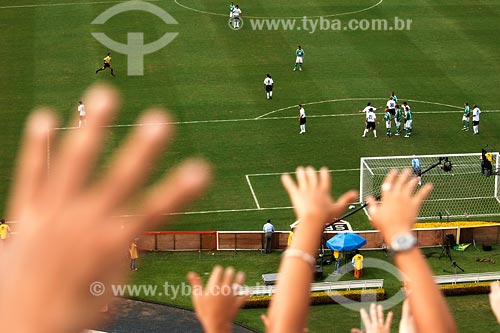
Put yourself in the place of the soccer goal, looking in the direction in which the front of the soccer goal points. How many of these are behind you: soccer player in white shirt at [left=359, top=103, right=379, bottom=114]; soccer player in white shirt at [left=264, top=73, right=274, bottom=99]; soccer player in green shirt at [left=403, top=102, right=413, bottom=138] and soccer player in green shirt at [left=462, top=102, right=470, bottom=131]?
0

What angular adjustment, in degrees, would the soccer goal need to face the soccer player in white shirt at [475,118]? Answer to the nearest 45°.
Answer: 0° — it already faces them

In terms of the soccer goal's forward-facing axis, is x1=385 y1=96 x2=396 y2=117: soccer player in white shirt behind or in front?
in front

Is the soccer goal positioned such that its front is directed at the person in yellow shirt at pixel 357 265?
no

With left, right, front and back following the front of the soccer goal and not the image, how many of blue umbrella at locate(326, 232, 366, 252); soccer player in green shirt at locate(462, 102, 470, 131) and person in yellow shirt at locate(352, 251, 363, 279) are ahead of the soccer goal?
1

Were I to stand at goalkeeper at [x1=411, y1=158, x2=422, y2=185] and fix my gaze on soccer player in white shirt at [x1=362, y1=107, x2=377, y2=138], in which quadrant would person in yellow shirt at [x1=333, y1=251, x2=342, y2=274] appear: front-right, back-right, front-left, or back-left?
back-left

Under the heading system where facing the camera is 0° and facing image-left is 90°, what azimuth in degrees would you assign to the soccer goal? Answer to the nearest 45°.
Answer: approximately 180°

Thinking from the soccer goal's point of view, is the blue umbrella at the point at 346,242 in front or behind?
behind

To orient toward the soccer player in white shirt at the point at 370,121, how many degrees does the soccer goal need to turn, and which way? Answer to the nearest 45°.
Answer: approximately 45° to its left

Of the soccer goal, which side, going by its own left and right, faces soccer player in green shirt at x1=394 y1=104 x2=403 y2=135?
front

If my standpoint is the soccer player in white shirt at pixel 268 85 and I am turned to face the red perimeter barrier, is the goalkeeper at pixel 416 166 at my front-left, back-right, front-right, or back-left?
front-left

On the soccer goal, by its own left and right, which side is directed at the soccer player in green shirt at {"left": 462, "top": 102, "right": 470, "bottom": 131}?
front

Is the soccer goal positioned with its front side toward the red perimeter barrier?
no

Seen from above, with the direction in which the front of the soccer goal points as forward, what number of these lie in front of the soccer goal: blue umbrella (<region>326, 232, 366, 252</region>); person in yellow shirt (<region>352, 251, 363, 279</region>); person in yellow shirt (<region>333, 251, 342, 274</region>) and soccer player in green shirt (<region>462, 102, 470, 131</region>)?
1

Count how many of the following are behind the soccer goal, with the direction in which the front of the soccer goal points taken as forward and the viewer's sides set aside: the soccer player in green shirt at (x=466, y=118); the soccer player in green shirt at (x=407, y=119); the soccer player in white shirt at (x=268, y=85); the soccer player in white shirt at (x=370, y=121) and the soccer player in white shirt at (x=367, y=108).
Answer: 0

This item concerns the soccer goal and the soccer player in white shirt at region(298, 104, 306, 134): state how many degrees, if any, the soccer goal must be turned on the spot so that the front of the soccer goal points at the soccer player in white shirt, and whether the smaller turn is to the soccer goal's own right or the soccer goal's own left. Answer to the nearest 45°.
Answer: approximately 45° to the soccer goal's own left

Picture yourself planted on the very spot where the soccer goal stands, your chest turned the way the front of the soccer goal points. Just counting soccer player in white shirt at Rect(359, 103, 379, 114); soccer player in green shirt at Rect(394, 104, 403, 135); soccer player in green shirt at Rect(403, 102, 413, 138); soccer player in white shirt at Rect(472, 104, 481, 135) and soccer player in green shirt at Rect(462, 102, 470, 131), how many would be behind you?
0

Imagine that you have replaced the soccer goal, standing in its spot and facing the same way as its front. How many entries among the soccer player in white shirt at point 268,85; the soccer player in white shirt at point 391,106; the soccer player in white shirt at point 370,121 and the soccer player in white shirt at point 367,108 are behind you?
0
